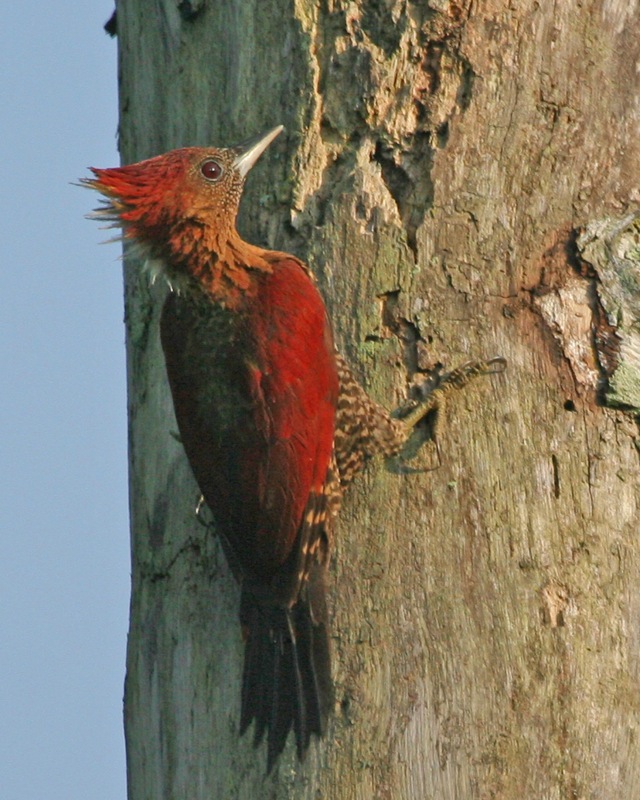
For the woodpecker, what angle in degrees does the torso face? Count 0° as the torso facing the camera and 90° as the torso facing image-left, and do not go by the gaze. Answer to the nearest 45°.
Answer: approximately 225°
